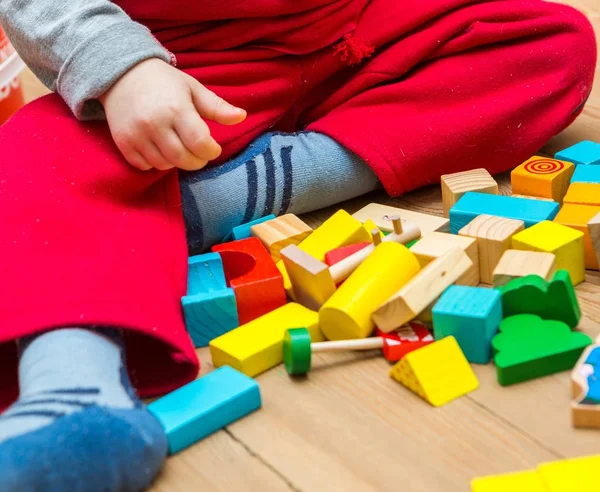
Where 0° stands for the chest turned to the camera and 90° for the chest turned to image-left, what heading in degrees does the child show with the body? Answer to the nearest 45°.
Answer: approximately 0°

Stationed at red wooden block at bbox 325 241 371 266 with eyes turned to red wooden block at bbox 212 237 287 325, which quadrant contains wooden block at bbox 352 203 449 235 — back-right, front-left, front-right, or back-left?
back-right

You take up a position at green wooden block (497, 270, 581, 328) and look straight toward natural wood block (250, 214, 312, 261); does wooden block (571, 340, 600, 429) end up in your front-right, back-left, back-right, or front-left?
back-left
